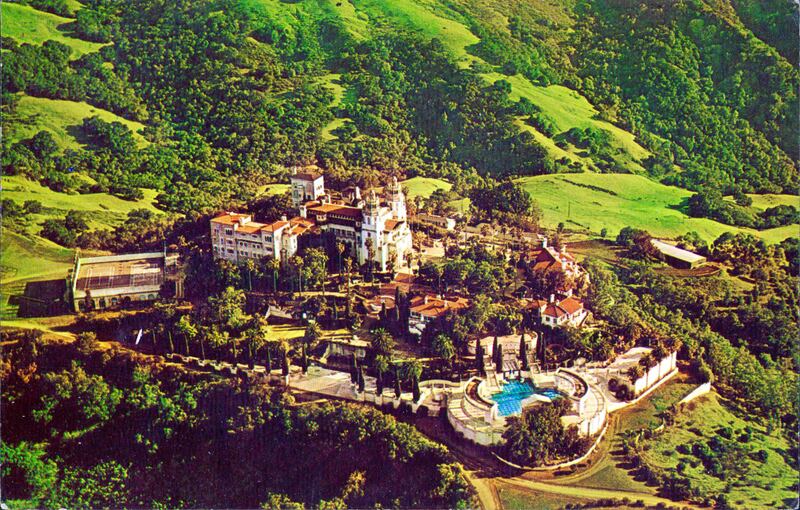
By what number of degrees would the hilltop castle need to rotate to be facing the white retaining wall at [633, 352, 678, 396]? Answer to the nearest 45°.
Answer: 0° — it already faces it

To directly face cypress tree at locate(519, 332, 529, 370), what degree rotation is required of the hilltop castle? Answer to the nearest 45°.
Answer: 0° — it already faces it

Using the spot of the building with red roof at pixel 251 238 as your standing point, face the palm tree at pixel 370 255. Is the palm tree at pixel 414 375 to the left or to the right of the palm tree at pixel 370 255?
right

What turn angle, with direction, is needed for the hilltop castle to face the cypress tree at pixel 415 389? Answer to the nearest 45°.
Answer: approximately 45° to its right

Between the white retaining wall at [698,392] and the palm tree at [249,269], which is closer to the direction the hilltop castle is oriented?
the white retaining wall

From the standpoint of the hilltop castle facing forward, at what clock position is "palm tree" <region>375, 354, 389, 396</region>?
The palm tree is roughly at 1 o'clock from the hilltop castle.

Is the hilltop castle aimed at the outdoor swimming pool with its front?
yes

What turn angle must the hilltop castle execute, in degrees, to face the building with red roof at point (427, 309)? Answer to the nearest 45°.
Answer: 0° — it already faces it

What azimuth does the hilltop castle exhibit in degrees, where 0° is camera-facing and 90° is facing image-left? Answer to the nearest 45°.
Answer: approximately 315°

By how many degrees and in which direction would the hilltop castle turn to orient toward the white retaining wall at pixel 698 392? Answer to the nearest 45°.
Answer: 0° — it already faces it
